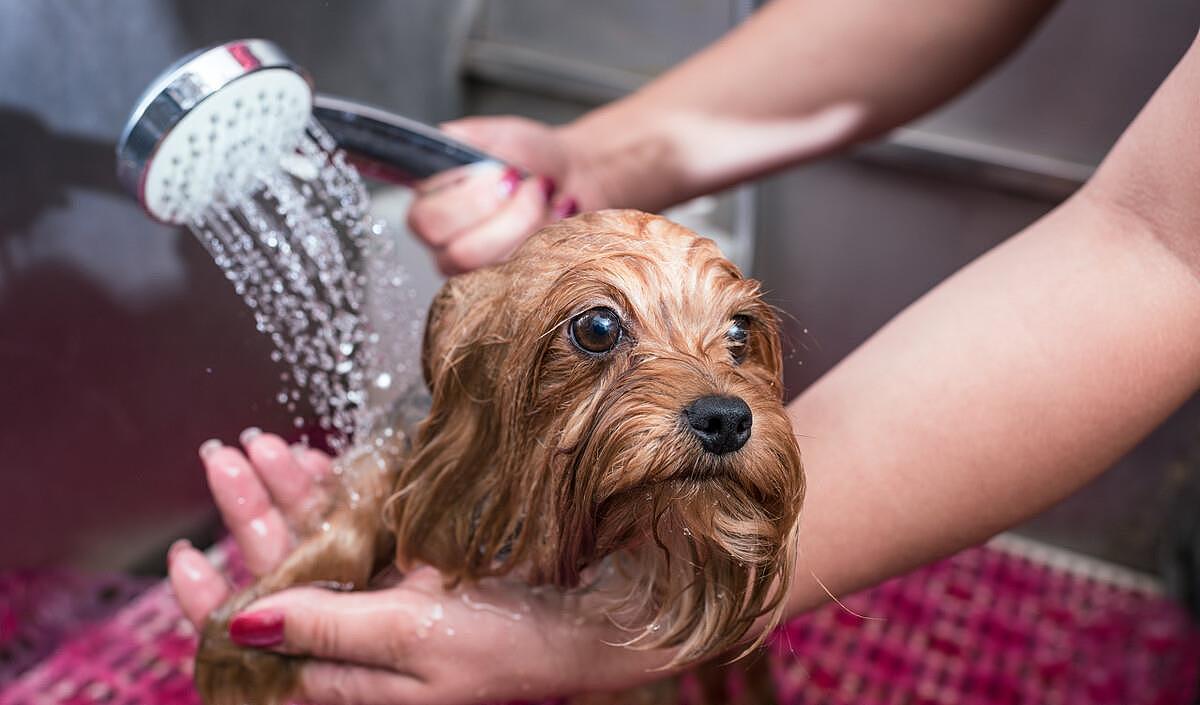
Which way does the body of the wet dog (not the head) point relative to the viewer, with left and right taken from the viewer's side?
facing the viewer and to the right of the viewer
